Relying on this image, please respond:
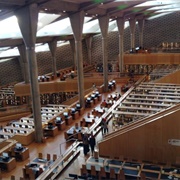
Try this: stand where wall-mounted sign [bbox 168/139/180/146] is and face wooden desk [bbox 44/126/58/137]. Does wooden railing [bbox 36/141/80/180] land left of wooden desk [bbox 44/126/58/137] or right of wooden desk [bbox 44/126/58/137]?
left

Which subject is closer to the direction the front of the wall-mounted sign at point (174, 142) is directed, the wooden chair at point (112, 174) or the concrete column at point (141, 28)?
the wooden chair

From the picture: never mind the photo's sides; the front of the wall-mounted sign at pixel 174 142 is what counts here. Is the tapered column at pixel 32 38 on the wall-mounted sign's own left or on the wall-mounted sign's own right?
on the wall-mounted sign's own right
